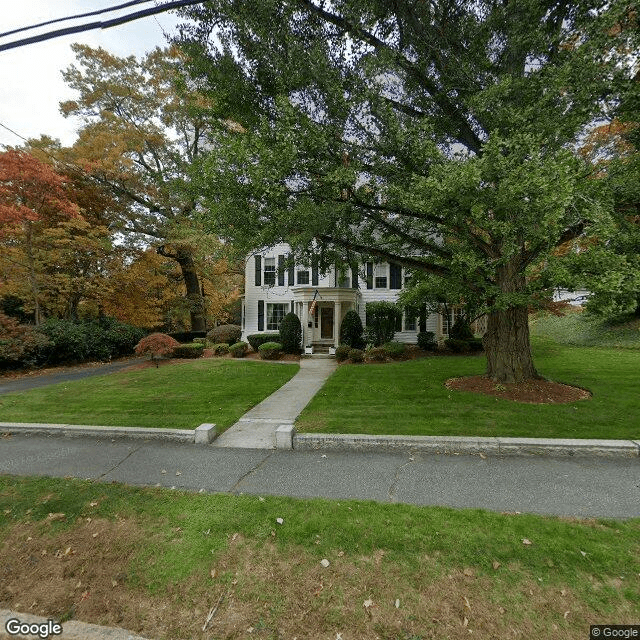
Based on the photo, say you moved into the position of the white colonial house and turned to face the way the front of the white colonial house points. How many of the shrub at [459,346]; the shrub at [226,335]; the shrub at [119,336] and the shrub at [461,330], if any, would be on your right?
2

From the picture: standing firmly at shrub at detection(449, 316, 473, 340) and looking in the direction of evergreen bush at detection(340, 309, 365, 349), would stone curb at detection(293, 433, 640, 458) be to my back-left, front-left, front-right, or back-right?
front-left

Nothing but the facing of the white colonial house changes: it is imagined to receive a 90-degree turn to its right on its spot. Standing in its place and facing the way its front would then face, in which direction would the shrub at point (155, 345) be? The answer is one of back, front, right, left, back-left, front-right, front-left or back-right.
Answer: front-left

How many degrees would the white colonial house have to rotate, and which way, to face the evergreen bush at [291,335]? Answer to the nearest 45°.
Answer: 0° — it already faces it

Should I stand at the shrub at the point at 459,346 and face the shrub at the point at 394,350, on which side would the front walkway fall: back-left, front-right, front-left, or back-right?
front-left

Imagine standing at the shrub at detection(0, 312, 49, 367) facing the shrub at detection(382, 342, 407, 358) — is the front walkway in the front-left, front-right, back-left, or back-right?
front-right

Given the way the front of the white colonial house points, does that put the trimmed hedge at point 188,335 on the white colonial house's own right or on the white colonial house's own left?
on the white colonial house's own right

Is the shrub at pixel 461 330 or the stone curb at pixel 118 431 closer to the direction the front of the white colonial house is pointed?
the stone curb

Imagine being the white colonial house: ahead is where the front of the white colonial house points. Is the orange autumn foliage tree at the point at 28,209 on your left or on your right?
on your right

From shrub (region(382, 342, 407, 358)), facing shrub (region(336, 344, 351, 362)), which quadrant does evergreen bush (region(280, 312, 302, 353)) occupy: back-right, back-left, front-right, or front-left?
front-right

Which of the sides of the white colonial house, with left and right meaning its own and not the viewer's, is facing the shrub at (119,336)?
right

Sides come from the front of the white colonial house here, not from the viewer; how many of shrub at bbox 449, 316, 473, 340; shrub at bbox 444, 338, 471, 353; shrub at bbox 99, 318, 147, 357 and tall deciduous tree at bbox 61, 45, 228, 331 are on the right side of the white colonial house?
2

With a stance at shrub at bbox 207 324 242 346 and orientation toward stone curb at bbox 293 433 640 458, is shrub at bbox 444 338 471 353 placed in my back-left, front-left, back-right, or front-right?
front-left

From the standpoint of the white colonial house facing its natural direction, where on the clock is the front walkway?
The front walkway is roughly at 12 o'clock from the white colonial house.

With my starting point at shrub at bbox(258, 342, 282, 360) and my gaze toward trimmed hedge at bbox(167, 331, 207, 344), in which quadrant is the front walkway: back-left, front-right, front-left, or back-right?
back-left

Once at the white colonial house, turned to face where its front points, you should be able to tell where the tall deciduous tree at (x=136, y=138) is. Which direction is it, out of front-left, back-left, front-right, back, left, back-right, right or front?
right

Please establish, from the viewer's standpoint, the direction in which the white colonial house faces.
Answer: facing the viewer
